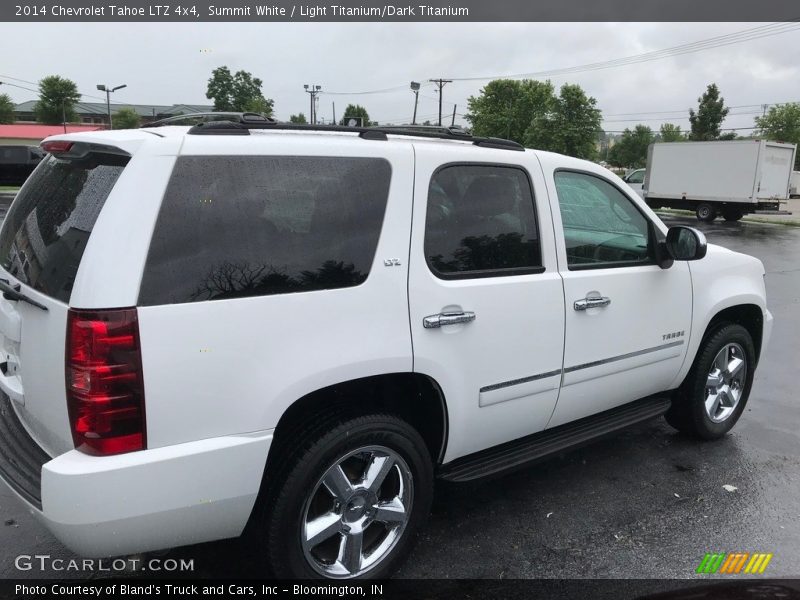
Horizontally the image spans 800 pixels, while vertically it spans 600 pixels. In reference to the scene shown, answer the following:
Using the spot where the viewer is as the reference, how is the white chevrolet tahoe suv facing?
facing away from the viewer and to the right of the viewer

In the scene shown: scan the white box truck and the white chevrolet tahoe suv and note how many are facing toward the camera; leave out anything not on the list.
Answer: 0

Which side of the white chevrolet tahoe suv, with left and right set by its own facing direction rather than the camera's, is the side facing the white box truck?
front

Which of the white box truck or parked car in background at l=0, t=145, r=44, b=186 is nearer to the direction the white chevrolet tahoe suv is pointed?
the white box truck

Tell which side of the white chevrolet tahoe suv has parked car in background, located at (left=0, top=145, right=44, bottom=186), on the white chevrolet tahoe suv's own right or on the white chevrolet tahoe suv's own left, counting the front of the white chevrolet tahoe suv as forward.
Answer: on the white chevrolet tahoe suv's own left

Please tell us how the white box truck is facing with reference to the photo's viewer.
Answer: facing away from the viewer and to the left of the viewer

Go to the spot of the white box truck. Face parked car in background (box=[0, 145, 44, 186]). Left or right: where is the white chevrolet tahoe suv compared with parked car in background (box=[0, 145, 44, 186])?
left

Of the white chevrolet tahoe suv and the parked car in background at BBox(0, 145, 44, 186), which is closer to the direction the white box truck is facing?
the parked car in background
